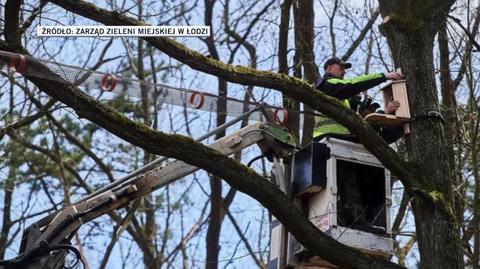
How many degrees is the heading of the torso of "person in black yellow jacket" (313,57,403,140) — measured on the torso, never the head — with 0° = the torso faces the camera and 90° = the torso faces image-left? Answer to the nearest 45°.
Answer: approximately 270°

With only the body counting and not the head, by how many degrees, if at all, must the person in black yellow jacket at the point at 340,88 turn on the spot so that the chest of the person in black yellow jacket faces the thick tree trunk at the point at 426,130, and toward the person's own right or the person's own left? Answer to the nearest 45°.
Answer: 0° — they already face it
